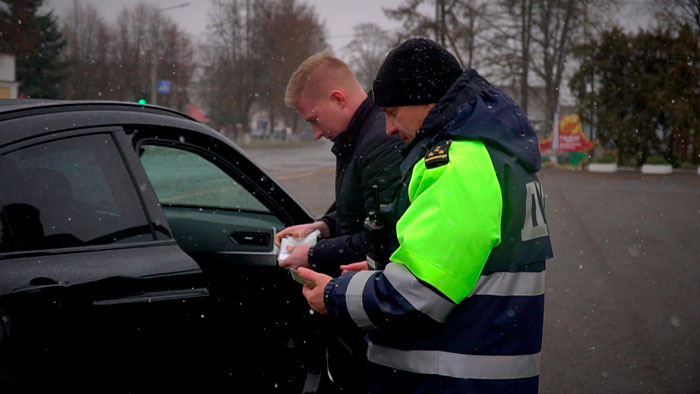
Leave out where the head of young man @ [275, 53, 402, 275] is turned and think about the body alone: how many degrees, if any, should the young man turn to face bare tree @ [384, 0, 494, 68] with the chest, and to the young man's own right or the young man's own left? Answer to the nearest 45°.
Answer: approximately 90° to the young man's own right

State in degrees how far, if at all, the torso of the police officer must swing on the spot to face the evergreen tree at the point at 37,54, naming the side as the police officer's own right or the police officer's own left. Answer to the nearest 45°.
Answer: approximately 45° to the police officer's own right

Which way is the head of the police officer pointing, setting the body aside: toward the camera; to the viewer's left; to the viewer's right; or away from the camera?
to the viewer's left

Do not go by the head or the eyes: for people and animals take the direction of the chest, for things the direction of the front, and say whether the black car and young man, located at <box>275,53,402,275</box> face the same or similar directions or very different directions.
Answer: very different directions

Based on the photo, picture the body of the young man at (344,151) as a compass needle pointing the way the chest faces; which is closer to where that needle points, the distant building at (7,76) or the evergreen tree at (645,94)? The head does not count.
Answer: the distant building

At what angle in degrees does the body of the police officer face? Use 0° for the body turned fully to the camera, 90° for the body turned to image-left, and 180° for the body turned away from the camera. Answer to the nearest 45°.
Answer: approximately 90°

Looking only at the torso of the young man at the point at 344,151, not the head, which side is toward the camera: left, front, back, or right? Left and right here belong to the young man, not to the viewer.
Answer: left

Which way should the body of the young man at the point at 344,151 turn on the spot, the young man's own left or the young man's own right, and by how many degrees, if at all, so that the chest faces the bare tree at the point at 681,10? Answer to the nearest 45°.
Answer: approximately 135° to the young man's own right

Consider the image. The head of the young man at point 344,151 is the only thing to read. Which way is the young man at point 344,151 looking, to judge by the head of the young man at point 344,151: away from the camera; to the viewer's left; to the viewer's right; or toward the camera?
to the viewer's left

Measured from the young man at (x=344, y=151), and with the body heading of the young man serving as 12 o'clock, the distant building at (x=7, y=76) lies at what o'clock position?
The distant building is roughly at 2 o'clock from the young man.

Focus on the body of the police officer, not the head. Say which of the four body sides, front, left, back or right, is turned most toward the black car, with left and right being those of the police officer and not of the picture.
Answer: front
